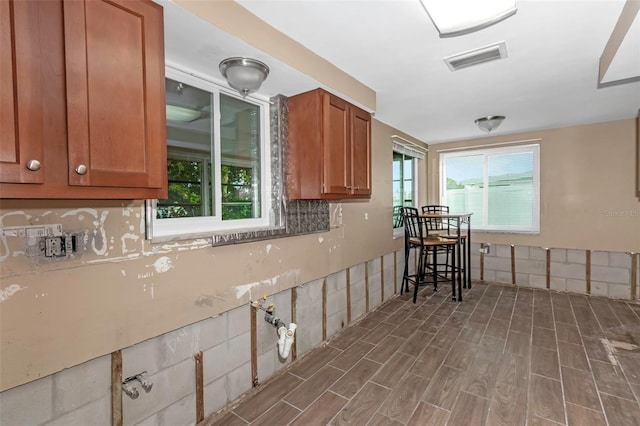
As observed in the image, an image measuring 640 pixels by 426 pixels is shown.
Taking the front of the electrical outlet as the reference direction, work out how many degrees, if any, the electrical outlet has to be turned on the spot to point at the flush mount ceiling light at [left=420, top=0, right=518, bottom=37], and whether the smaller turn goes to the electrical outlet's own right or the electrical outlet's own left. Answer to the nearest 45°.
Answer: approximately 45° to the electrical outlet's own left

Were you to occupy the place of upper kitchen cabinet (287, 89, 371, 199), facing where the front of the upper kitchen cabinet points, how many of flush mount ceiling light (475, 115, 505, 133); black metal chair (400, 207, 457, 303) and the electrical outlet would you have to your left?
2

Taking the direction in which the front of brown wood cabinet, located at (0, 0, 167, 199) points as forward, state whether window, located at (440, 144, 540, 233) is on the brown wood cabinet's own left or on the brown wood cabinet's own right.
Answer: on the brown wood cabinet's own left

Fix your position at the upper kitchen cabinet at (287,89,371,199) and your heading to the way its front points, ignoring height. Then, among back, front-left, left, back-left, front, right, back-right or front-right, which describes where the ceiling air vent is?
front-left
